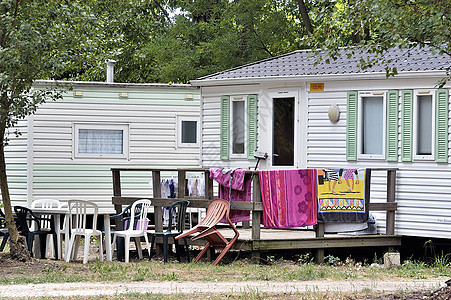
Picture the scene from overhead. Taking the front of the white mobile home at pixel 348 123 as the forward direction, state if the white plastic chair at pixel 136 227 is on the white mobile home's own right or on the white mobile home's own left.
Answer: on the white mobile home's own right

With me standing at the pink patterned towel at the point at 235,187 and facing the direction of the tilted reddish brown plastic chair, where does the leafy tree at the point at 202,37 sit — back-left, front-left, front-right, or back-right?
back-right

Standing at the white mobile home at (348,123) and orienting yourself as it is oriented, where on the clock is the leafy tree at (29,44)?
The leafy tree is roughly at 2 o'clock from the white mobile home.

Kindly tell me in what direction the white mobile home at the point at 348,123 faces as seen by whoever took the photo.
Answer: facing the viewer

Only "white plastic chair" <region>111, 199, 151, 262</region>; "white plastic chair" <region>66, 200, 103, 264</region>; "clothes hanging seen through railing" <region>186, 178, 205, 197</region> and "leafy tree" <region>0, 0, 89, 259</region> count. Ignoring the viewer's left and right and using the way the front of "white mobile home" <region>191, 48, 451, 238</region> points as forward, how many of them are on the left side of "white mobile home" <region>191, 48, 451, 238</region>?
0

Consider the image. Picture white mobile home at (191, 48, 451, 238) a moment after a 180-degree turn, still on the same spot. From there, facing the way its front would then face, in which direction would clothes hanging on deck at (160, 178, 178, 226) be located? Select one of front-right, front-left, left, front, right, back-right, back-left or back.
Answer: left

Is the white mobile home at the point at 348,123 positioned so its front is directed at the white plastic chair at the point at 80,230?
no

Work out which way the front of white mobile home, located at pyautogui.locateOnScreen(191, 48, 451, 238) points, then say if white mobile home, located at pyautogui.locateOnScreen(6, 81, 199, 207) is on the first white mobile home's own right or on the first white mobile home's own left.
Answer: on the first white mobile home's own right

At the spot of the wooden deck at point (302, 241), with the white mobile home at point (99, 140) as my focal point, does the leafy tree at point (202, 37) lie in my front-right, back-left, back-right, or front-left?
front-right
